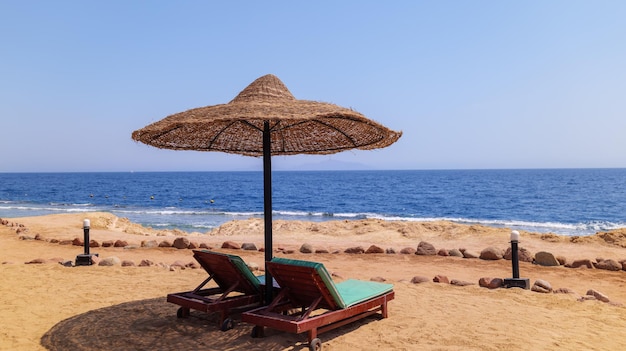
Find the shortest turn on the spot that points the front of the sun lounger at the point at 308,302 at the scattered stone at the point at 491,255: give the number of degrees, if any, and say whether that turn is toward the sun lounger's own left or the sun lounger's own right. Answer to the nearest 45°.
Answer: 0° — it already faces it

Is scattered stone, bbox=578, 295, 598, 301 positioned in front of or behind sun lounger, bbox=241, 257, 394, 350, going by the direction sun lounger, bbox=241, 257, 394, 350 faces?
in front

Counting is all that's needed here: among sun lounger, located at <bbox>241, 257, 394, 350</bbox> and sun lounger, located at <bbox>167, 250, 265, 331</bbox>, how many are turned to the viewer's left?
0

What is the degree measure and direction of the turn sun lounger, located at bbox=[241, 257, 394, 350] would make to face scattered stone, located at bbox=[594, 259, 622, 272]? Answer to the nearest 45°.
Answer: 0° — it already faces it
